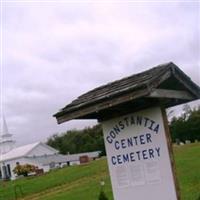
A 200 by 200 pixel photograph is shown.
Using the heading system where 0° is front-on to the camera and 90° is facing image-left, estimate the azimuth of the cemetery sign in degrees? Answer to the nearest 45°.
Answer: approximately 45°
